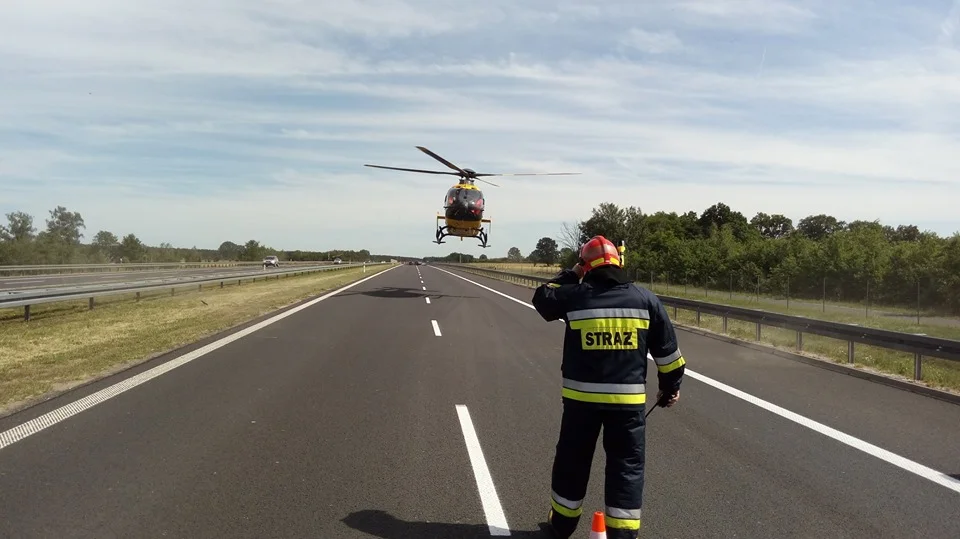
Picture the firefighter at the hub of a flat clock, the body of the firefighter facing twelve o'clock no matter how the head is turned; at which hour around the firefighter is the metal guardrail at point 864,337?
The metal guardrail is roughly at 1 o'clock from the firefighter.

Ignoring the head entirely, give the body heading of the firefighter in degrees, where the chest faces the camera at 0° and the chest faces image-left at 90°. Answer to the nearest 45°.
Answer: approximately 180°
